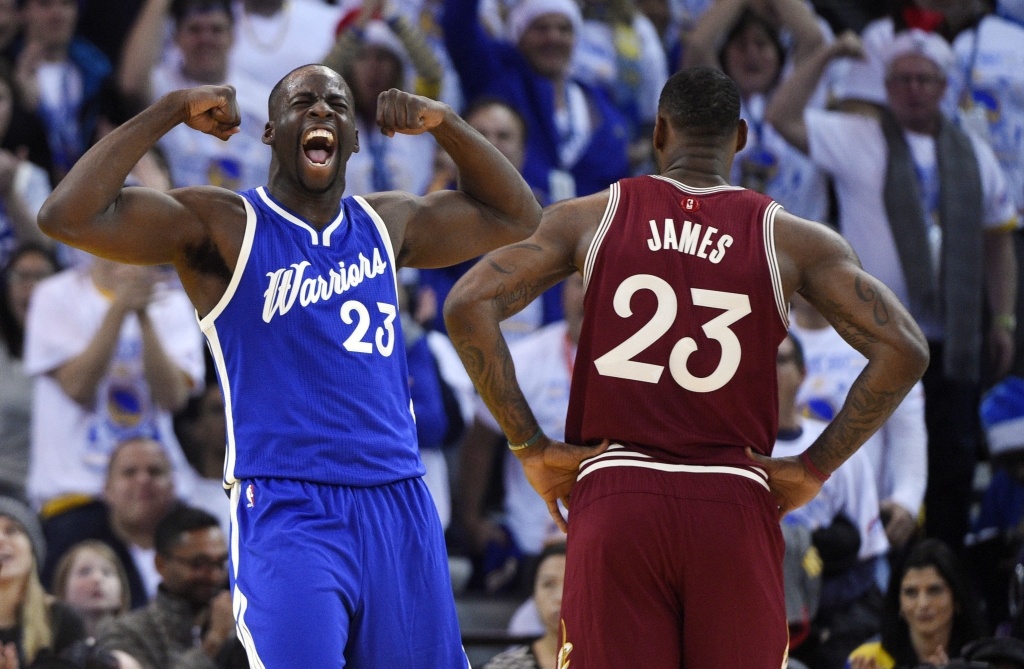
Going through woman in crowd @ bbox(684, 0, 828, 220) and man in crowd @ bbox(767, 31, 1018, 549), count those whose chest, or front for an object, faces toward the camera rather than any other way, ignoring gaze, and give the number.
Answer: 2

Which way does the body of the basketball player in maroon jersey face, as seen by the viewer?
away from the camera

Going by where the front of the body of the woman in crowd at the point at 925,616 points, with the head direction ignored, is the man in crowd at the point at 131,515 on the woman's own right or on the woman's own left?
on the woman's own right

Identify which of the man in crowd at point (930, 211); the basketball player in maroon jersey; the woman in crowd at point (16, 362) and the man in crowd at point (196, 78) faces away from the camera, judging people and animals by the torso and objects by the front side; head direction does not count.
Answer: the basketball player in maroon jersey

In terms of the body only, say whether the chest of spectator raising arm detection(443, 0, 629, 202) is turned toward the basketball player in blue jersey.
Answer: yes

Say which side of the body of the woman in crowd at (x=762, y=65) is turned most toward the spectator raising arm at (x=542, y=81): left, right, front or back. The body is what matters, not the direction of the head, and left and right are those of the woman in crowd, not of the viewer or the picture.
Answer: right

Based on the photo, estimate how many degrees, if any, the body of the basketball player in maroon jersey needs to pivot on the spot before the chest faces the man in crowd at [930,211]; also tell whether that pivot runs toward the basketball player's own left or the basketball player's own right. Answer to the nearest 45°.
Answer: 0° — they already face them
